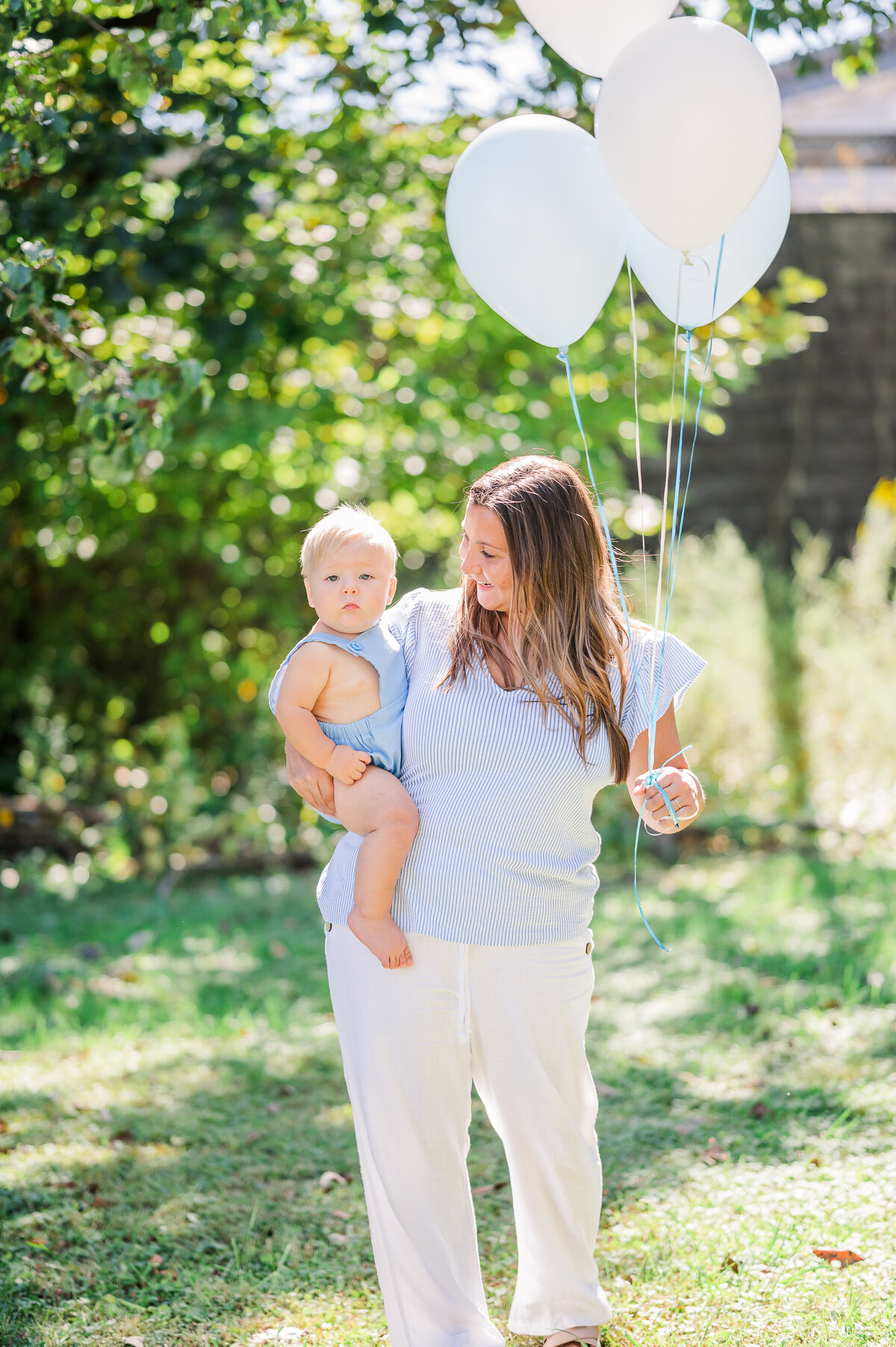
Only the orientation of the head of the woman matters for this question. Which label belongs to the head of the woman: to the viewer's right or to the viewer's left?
to the viewer's left

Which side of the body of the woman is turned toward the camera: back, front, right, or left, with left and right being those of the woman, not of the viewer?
front
